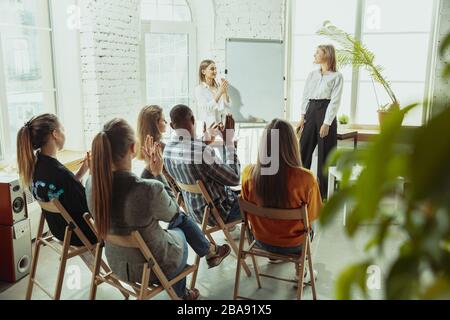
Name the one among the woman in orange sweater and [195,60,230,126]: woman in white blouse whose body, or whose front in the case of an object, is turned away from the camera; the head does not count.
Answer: the woman in orange sweater

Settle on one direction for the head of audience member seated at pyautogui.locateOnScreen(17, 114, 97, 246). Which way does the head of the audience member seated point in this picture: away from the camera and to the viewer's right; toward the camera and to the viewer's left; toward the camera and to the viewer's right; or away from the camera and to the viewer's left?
away from the camera and to the viewer's right

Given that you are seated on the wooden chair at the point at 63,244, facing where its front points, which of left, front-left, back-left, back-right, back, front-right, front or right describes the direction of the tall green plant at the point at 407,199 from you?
back-right

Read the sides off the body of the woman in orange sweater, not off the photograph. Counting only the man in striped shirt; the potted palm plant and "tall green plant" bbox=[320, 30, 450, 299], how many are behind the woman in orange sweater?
1

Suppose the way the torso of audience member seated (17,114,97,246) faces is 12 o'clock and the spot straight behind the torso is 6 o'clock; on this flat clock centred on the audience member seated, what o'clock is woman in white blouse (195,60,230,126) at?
The woman in white blouse is roughly at 12 o'clock from the audience member seated.

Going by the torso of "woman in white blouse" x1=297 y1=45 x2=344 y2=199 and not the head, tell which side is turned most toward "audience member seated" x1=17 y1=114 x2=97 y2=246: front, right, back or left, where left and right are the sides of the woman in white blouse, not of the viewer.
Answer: front

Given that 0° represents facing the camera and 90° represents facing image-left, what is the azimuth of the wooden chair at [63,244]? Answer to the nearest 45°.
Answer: approximately 225°

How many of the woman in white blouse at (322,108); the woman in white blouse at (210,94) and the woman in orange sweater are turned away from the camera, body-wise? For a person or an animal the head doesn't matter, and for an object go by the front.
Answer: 1

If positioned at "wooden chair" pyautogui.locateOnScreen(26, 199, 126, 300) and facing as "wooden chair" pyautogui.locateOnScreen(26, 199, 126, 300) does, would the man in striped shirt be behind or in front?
in front

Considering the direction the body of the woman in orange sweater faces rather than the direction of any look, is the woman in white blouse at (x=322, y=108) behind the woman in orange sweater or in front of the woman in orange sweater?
in front

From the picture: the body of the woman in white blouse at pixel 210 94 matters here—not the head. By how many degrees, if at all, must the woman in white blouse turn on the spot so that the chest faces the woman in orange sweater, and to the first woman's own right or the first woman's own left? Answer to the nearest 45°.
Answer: approximately 45° to the first woman's own right

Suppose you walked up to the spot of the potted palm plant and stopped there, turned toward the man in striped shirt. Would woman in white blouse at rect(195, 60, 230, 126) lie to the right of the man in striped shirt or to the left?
right

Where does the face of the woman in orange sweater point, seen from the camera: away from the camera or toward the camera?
away from the camera

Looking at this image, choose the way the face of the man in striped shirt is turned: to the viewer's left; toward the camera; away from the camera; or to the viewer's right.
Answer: away from the camera

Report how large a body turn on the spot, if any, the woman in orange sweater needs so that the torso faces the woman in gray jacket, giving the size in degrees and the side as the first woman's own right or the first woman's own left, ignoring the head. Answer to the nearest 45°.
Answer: approximately 135° to the first woman's own left
